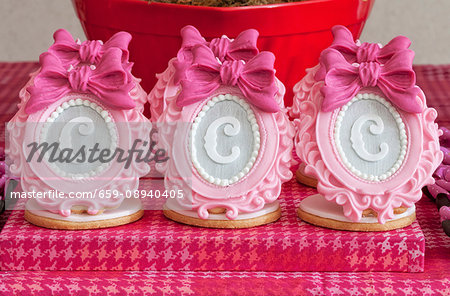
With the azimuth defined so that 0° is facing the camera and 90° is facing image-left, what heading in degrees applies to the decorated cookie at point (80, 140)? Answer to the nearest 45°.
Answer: approximately 0°

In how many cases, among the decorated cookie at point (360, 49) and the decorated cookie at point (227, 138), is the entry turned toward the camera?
2

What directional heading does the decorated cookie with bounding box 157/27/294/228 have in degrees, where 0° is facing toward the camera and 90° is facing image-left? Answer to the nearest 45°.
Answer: approximately 0°

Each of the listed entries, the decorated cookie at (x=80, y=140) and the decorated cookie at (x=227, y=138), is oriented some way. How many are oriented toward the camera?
2
